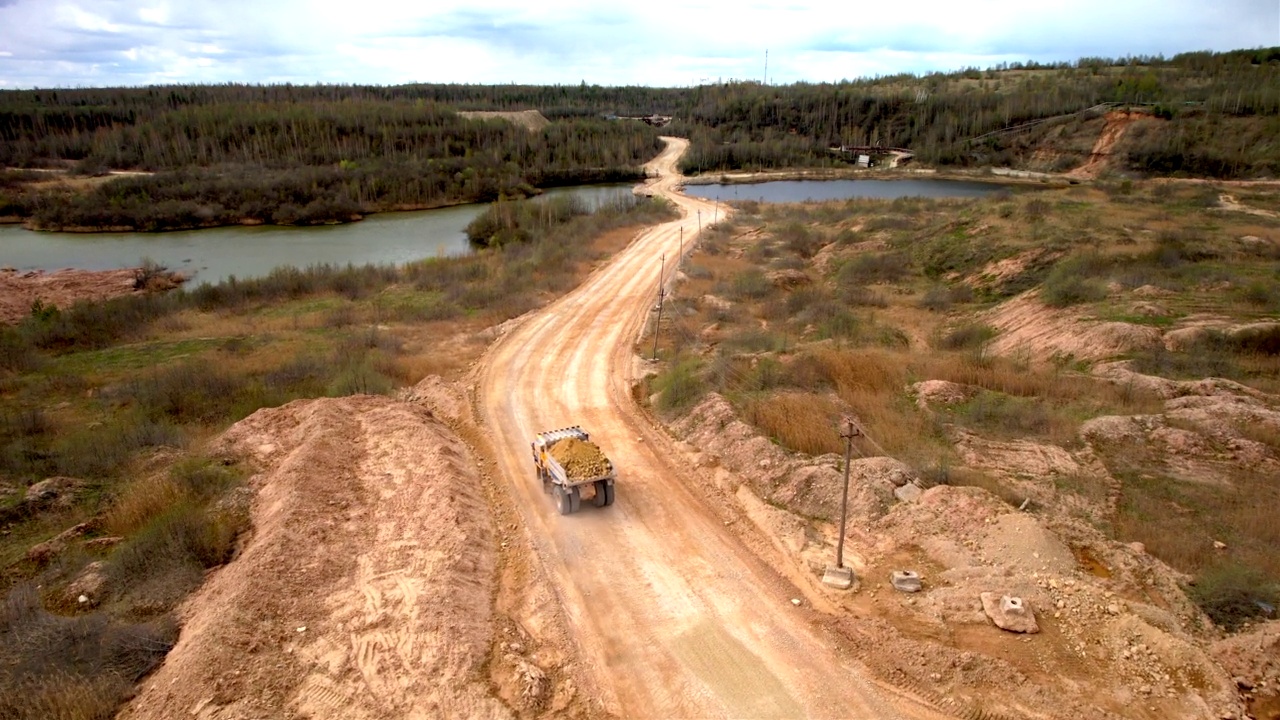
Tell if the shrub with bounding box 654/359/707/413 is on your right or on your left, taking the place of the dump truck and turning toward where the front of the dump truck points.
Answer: on your right

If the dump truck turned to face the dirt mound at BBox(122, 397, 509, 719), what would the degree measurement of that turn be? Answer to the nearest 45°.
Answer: approximately 90° to its left

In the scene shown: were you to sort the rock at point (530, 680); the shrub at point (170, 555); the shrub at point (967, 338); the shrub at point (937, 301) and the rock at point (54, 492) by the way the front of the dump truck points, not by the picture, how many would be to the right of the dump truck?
2

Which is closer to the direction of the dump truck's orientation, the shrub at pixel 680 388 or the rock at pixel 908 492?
the shrub

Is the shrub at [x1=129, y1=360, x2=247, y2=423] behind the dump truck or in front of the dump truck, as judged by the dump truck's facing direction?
in front

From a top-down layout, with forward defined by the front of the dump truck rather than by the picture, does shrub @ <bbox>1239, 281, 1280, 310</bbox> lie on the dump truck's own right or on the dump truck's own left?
on the dump truck's own right

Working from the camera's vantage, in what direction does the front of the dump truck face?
facing away from the viewer and to the left of the viewer

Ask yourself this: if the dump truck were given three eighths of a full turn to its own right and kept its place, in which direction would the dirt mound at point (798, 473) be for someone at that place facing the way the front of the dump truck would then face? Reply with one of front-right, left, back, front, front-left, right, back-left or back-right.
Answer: front

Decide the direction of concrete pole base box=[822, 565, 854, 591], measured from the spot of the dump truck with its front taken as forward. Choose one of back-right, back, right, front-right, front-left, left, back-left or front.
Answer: back

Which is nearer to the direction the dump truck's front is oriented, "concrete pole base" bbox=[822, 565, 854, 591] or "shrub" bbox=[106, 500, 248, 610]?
the shrub

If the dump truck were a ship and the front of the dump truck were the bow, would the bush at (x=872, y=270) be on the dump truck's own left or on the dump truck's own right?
on the dump truck's own right

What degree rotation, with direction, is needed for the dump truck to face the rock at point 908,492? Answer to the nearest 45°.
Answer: approximately 135° to its right

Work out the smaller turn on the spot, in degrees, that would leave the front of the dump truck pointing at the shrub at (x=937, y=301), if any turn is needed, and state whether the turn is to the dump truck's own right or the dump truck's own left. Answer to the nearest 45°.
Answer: approximately 90° to the dump truck's own right
